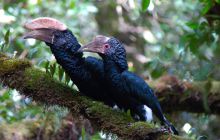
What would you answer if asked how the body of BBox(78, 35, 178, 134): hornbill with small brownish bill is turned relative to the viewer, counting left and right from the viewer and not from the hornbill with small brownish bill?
facing to the left of the viewer

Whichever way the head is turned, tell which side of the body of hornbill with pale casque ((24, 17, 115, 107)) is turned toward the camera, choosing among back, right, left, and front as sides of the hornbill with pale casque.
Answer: left

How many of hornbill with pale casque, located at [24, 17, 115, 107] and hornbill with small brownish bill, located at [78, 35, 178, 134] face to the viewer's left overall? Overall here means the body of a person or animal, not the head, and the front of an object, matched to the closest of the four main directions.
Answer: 2

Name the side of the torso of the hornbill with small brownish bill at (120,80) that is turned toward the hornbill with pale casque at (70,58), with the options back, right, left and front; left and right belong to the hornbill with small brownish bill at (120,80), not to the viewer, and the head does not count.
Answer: front
